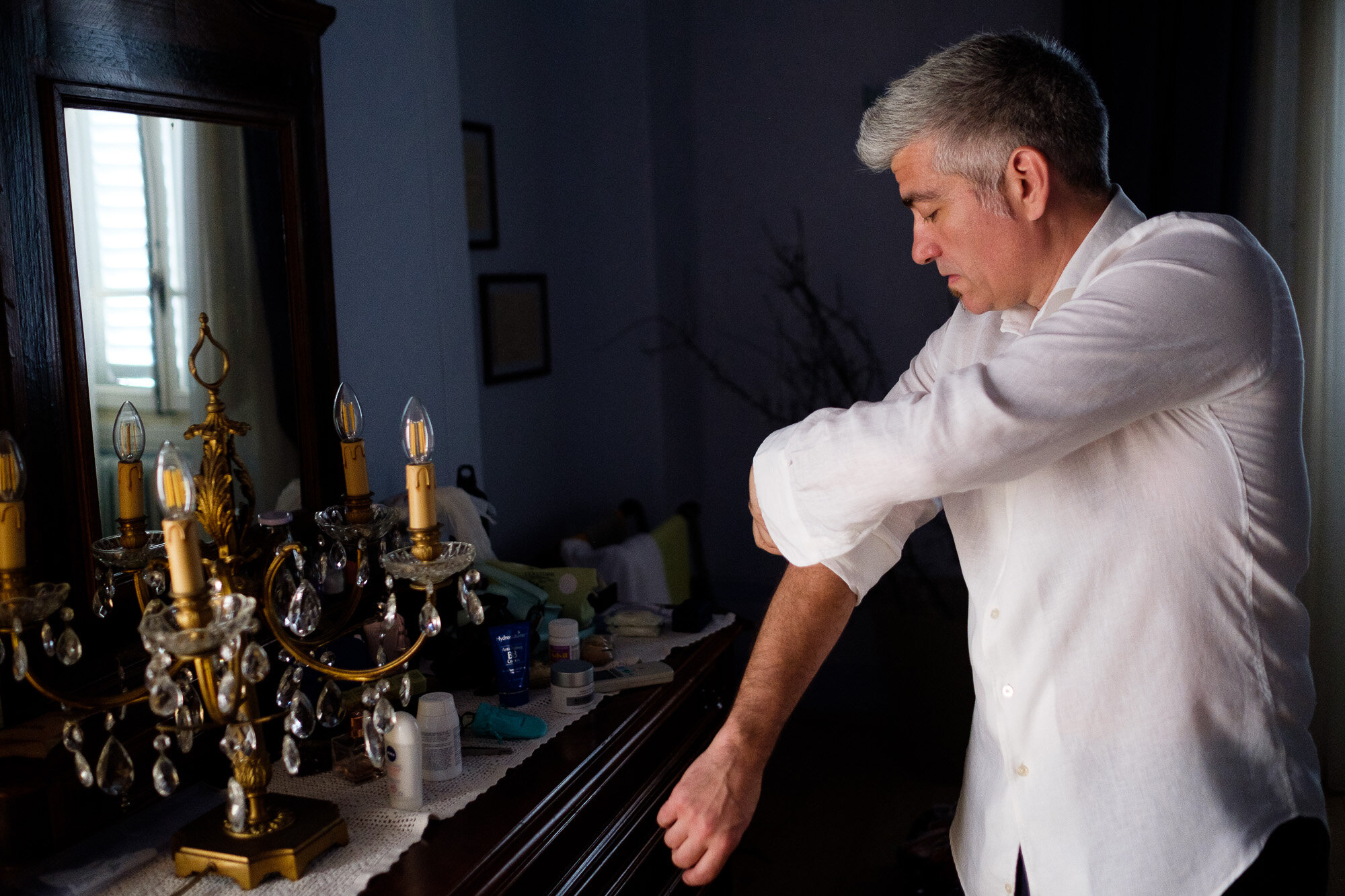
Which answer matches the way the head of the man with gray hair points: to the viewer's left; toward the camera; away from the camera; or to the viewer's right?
to the viewer's left

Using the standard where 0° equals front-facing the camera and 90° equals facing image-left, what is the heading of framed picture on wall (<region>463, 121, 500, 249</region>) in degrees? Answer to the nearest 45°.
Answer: approximately 315°

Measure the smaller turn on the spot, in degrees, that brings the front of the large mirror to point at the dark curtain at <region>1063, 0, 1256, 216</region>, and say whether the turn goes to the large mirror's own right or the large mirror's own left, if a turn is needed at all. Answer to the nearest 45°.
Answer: approximately 45° to the large mirror's own left

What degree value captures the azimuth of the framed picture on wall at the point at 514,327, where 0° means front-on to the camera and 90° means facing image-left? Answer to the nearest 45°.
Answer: approximately 315°

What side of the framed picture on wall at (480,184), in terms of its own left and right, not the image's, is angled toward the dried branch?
left

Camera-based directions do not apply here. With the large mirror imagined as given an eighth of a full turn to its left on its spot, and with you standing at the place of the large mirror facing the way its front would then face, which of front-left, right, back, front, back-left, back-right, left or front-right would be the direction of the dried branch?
front-left

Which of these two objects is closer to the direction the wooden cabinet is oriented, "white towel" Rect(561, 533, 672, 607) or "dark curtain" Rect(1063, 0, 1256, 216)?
the dark curtain

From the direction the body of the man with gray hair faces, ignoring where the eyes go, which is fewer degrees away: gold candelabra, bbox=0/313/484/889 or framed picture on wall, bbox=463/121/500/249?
the gold candelabra

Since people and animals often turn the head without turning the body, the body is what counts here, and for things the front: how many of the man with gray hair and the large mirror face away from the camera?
0

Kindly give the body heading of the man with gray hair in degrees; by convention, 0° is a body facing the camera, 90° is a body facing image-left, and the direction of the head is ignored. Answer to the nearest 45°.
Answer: approximately 45°

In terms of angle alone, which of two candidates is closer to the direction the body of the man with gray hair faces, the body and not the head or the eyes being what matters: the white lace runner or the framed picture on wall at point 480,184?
the white lace runner
